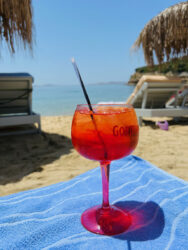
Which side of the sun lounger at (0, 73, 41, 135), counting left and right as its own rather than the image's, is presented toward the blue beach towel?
back

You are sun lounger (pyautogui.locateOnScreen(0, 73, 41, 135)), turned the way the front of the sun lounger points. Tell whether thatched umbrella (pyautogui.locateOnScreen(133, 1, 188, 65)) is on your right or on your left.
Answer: on your right

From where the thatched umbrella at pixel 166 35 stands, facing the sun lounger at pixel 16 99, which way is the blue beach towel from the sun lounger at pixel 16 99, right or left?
left

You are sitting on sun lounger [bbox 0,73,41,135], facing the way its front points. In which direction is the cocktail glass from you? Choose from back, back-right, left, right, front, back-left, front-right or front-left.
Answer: back

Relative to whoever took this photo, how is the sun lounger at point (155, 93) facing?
facing away from the viewer and to the left of the viewer

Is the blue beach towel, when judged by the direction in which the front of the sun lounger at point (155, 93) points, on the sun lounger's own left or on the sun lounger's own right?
on the sun lounger's own left

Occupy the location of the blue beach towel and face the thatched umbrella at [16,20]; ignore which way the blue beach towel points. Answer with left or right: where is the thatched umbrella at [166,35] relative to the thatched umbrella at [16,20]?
right

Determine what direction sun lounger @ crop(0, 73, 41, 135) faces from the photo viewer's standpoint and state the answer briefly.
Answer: facing away from the viewer
